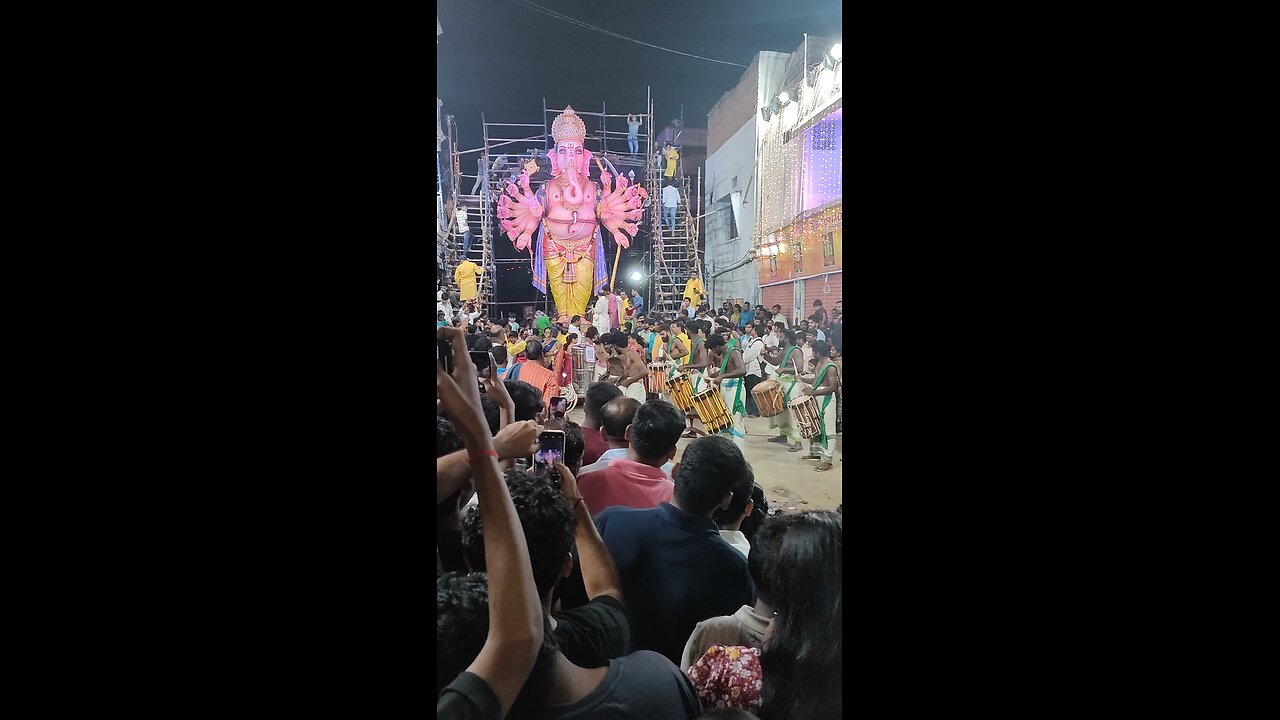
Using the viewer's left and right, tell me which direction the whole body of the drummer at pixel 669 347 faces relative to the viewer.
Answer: facing the viewer and to the left of the viewer

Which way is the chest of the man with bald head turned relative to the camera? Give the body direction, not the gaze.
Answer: away from the camera

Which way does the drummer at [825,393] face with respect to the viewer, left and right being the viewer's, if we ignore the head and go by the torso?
facing to the left of the viewer

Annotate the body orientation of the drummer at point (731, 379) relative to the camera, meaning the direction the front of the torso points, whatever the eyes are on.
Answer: to the viewer's left

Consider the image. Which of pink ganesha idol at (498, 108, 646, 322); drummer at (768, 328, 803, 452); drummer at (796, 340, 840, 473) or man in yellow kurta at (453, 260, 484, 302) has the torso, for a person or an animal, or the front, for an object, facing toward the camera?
the pink ganesha idol

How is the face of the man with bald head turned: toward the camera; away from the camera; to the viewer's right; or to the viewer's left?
away from the camera

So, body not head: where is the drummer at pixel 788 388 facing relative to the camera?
to the viewer's left

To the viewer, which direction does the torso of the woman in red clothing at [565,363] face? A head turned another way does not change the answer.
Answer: to the viewer's right
